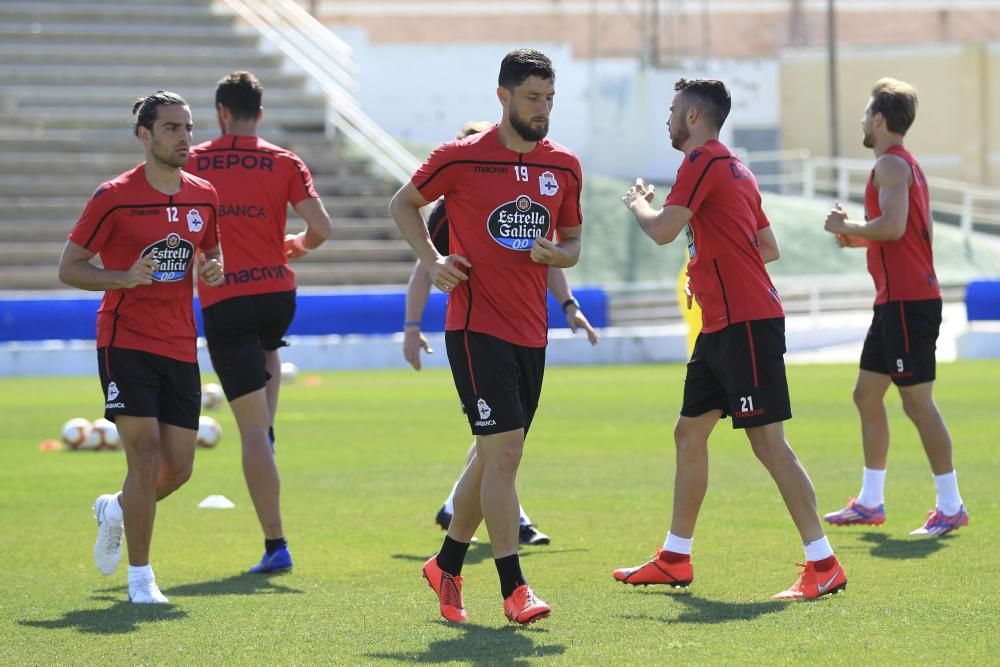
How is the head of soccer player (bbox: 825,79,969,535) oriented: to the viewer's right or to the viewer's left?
to the viewer's left

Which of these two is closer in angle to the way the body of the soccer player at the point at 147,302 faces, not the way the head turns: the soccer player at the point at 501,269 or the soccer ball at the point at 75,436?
the soccer player

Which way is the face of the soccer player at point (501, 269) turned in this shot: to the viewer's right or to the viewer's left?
to the viewer's right

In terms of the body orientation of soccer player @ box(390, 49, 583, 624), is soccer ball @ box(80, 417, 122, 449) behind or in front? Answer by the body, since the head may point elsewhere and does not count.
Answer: behind

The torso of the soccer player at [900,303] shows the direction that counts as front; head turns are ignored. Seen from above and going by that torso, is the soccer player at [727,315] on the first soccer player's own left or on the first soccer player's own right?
on the first soccer player's own left

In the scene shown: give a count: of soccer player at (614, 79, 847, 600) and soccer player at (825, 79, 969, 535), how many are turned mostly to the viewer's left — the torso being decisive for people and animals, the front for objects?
2

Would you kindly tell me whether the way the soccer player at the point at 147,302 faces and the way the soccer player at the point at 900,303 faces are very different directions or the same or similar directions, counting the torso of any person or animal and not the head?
very different directions

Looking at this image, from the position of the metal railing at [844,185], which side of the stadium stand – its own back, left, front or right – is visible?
left

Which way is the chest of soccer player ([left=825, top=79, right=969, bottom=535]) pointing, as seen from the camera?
to the viewer's left

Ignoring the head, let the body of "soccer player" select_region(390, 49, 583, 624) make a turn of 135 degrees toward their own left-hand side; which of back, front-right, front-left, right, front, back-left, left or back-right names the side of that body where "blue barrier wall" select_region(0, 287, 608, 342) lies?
front

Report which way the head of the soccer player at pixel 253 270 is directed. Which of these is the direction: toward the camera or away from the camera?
away from the camera

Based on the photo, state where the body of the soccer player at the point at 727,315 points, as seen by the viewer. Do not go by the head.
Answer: to the viewer's left

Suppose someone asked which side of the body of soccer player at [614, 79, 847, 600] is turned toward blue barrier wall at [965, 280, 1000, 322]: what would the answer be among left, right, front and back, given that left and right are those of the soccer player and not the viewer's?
right
